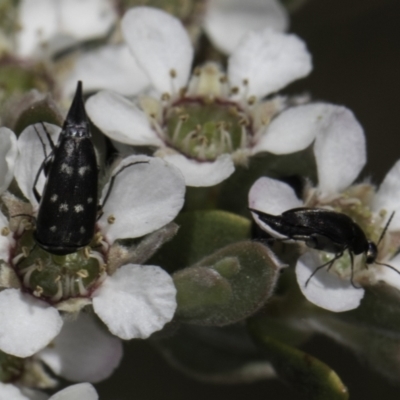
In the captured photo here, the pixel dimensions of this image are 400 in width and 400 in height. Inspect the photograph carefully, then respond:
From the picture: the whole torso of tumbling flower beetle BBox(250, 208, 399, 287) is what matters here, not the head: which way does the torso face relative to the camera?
to the viewer's right

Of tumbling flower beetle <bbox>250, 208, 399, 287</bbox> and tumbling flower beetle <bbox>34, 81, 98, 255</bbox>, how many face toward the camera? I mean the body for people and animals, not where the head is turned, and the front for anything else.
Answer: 1

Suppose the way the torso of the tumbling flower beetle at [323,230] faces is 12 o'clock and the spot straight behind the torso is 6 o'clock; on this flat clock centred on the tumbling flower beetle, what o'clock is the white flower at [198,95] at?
The white flower is roughly at 8 o'clock from the tumbling flower beetle.

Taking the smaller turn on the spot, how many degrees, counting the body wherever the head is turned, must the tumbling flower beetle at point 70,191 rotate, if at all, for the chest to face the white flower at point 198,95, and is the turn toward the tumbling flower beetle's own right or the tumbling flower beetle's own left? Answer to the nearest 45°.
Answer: approximately 135° to the tumbling flower beetle's own left

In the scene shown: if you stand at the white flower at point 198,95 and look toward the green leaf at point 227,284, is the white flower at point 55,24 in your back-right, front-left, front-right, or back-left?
back-right

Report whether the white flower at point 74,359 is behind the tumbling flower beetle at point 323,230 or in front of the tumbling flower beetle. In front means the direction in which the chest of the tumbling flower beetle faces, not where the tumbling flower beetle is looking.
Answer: behind

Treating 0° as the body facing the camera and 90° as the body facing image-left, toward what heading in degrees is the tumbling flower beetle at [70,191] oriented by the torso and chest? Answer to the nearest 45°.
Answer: approximately 0°

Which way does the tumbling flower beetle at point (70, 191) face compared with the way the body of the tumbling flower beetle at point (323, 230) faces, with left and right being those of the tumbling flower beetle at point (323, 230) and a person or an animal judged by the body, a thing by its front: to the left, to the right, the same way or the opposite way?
to the right

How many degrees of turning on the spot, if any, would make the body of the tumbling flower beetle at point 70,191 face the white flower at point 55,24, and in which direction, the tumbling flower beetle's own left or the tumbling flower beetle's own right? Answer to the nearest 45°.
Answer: approximately 180°
